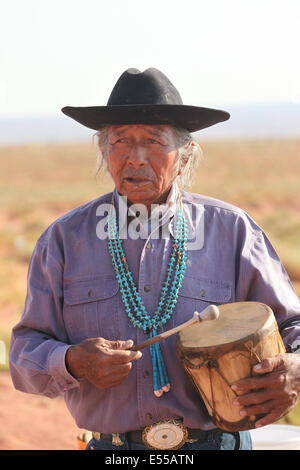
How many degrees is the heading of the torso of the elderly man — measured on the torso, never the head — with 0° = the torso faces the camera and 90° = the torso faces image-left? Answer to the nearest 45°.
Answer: approximately 0°
